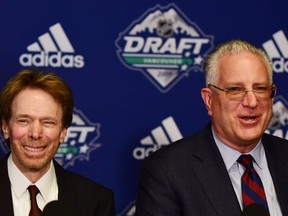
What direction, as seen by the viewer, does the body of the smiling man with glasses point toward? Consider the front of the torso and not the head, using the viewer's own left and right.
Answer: facing the viewer and to the right of the viewer

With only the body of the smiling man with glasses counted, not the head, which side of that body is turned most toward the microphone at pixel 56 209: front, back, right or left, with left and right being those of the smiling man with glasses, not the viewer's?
right
